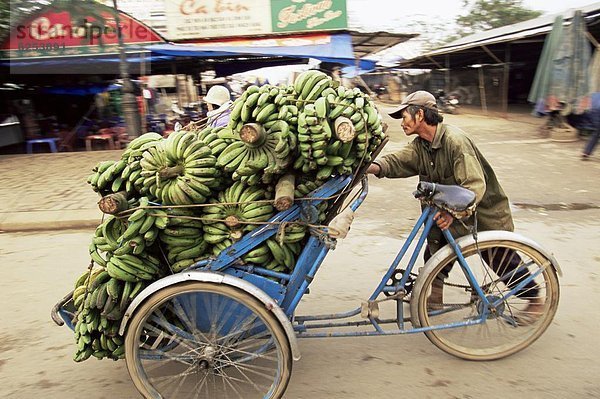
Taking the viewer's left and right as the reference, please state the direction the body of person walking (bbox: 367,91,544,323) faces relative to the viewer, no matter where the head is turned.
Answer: facing to the left of the viewer

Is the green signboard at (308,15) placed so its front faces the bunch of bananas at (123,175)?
yes

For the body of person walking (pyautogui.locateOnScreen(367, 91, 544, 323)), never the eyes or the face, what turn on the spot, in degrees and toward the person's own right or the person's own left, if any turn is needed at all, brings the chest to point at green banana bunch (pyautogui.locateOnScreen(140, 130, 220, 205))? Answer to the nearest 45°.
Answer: approximately 45° to the person's own left

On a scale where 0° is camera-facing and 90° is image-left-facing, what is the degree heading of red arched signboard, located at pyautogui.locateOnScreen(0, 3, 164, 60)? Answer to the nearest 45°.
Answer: approximately 0°

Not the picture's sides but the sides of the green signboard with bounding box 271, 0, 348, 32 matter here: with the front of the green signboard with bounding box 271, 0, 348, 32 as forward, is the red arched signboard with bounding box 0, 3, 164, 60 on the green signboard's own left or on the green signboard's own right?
on the green signboard's own right

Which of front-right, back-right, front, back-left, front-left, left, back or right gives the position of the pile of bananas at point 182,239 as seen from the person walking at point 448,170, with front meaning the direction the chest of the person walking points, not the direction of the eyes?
front-left

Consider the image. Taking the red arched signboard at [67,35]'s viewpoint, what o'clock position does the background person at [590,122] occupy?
The background person is roughly at 10 o'clock from the red arched signboard.

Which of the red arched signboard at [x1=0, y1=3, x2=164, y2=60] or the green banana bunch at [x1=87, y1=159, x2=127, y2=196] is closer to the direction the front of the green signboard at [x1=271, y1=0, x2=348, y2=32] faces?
the green banana bunch

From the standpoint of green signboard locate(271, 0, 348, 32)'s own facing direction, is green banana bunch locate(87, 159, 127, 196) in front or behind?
in front

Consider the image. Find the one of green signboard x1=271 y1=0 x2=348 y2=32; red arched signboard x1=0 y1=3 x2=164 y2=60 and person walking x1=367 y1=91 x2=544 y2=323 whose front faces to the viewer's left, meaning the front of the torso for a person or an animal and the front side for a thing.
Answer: the person walking

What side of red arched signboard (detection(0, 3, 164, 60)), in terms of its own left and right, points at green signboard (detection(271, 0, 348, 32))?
left

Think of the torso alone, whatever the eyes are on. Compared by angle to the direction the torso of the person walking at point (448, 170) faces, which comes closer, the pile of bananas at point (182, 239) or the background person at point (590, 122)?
the pile of bananas

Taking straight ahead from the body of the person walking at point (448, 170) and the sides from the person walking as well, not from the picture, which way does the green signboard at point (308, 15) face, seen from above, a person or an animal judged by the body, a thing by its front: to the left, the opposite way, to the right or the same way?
to the left

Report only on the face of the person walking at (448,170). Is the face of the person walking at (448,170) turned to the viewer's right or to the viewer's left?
to the viewer's left
